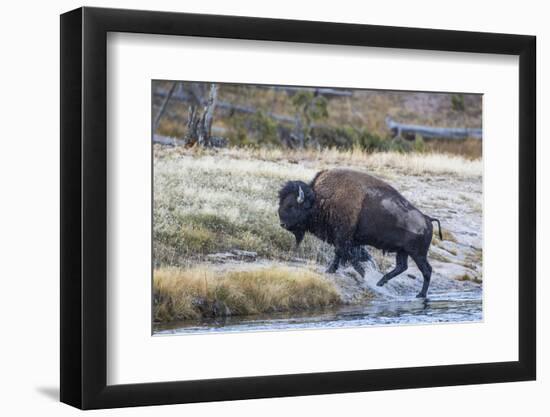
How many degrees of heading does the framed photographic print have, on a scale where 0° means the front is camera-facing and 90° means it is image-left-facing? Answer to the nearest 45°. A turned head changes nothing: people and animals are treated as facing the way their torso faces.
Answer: approximately 315°
